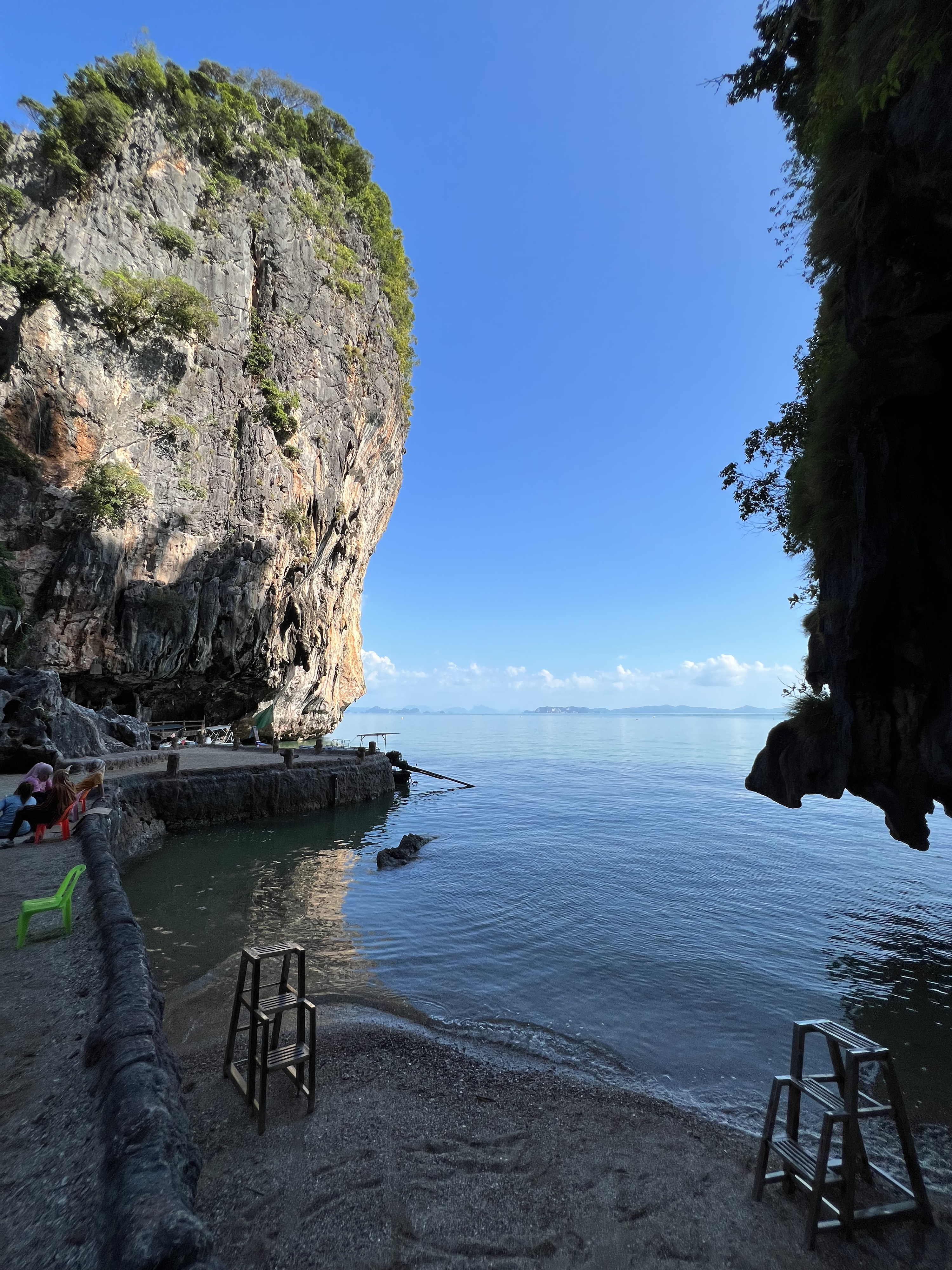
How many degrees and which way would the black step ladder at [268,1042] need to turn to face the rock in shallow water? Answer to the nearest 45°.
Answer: approximately 135° to its left

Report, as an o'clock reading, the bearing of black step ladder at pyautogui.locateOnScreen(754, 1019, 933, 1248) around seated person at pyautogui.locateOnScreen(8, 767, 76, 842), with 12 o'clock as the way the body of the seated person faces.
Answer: The black step ladder is roughly at 8 o'clock from the seated person.

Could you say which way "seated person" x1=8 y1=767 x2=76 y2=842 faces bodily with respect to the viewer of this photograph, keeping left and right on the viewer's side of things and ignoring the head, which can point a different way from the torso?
facing to the left of the viewer

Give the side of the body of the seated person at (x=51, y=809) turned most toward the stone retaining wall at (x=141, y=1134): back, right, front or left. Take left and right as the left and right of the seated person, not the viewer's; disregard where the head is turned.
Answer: left

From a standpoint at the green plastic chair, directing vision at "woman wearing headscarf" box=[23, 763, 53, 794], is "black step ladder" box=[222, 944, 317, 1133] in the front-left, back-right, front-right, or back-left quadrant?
back-right

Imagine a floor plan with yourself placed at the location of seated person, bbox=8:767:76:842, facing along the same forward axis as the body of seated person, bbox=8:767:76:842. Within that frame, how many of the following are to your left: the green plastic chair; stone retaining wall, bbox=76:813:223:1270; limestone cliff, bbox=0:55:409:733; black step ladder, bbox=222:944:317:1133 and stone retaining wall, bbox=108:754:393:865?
3
